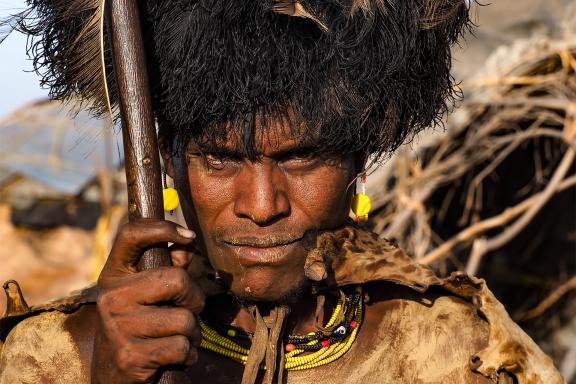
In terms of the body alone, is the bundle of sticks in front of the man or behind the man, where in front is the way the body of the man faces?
behind

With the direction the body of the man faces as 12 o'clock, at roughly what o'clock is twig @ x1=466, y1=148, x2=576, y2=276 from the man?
The twig is roughly at 7 o'clock from the man.

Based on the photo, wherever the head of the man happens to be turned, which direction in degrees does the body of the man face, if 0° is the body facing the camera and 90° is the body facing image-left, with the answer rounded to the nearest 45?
approximately 0°

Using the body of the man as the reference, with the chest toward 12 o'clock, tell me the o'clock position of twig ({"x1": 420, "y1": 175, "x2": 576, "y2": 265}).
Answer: The twig is roughly at 7 o'clock from the man.

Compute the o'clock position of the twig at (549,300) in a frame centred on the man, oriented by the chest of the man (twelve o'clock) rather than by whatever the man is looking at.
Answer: The twig is roughly at 7 o'clock from the man.
